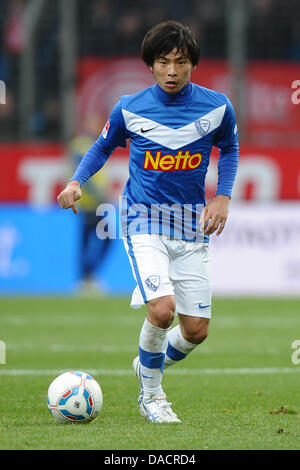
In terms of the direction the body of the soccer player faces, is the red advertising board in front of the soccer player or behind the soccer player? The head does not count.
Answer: behind

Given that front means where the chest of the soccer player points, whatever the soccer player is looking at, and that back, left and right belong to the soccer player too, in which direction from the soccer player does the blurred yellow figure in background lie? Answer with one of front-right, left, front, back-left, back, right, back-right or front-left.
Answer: back

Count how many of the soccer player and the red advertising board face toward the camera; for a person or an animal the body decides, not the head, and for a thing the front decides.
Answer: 2

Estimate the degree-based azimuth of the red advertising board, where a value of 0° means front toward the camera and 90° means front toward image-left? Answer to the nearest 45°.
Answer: approximately 0°

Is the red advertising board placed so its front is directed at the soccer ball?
yes

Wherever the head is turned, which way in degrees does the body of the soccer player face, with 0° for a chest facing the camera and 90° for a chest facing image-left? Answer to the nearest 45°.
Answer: approximately 0°
